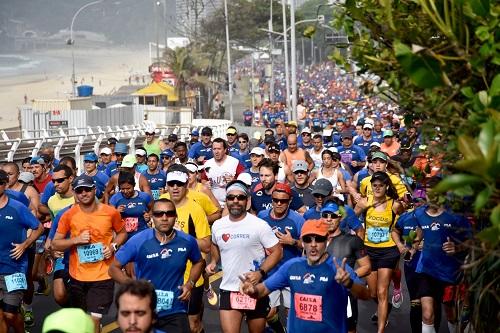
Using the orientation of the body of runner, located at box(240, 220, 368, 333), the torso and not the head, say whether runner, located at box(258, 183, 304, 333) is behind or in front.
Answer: behind

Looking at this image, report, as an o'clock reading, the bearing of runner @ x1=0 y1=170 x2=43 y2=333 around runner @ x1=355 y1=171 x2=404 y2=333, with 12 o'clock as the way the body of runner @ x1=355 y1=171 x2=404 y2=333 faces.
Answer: runner @ x1=0 y1=170 x2=43 y2=333 is roughly at 2 o'clock from runner @ x1=355 y1=171 x2=404 y2=333.

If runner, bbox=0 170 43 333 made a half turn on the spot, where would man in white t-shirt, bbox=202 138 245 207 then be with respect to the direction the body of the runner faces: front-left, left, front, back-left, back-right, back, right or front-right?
front-right

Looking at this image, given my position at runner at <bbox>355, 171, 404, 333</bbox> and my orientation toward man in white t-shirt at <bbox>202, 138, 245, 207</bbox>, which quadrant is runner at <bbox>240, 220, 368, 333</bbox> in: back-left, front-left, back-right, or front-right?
back-left

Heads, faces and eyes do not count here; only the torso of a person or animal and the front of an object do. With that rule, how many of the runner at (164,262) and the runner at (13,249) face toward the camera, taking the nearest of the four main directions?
2

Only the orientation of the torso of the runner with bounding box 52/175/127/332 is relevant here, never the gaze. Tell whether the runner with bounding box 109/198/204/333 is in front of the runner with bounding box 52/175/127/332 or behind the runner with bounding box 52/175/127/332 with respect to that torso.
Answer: in front
